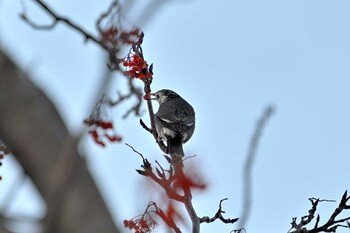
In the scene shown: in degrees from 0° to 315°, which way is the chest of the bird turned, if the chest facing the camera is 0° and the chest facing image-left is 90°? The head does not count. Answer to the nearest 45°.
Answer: approximately 135°
